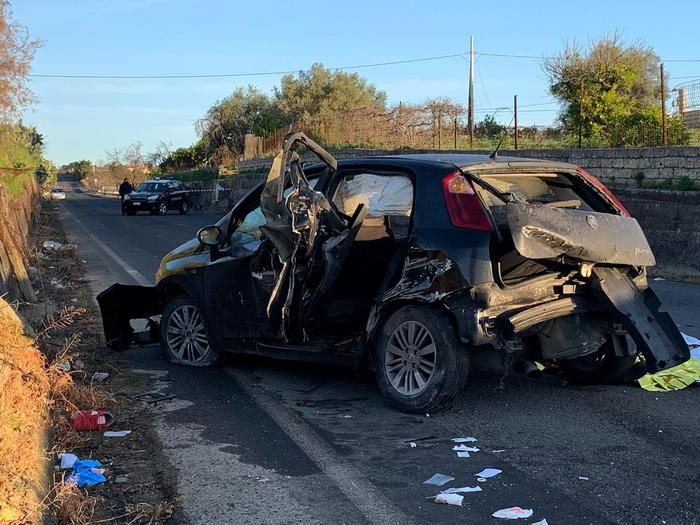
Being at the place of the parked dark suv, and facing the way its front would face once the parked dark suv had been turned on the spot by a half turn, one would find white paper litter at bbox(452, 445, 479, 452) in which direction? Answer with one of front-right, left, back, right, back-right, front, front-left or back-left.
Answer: back-right

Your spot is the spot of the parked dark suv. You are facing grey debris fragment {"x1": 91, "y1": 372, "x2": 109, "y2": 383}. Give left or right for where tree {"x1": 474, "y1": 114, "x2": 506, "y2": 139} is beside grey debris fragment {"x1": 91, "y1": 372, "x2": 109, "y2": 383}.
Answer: left

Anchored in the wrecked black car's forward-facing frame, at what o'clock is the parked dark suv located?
The parked dark suv is roughly at 1 o'clock from the wrecked black car.

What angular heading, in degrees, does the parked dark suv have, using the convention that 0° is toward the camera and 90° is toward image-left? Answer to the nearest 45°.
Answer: approximately 45°

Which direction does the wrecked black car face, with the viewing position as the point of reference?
facing away from the viewer and to the left of the viewer

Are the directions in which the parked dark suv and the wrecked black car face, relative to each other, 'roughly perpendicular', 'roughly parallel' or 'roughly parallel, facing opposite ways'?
roughly perpendicular

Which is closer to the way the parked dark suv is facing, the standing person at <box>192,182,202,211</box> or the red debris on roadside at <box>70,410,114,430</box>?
the red debris on roadside

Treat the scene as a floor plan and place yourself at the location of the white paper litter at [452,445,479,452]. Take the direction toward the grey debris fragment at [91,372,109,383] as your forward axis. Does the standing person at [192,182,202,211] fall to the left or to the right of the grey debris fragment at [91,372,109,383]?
right

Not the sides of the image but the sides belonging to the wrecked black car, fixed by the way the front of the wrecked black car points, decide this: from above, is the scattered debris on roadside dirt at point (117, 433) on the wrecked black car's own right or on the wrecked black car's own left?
on the wrecked black car's own left
